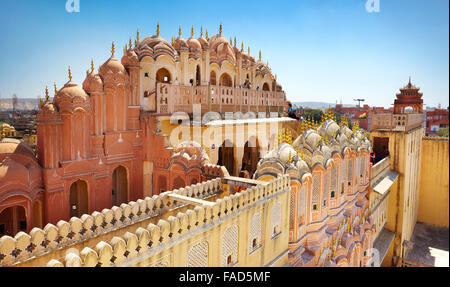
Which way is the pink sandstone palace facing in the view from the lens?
facing the viewer and to the right of the viewer

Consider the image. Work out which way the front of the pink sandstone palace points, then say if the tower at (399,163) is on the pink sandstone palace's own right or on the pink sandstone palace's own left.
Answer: on the pink sandstone palace's own left

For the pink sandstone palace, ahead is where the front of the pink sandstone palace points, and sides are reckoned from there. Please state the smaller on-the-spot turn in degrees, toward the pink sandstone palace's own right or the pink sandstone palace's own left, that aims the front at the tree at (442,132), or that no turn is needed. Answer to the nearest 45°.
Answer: approximately 90° to the pink sandstone palace's own left
